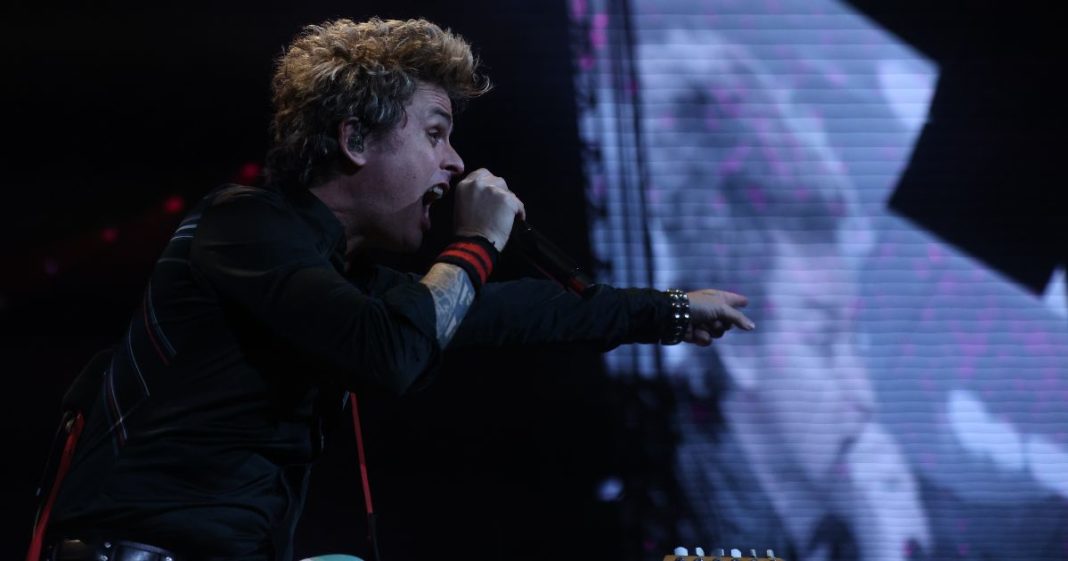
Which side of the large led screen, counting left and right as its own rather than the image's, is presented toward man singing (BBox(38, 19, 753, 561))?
front

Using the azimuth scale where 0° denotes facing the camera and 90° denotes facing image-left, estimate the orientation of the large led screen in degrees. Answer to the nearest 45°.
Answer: approximately 0°

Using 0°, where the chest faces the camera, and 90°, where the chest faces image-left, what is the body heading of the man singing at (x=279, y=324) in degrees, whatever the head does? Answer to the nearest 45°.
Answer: approximately 270°

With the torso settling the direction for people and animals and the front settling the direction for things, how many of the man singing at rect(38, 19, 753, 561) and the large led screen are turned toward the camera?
1

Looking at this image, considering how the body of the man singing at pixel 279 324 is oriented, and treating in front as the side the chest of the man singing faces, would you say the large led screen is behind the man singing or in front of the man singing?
in front

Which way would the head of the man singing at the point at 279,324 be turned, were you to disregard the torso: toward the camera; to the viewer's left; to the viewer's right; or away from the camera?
to the viewer's right
